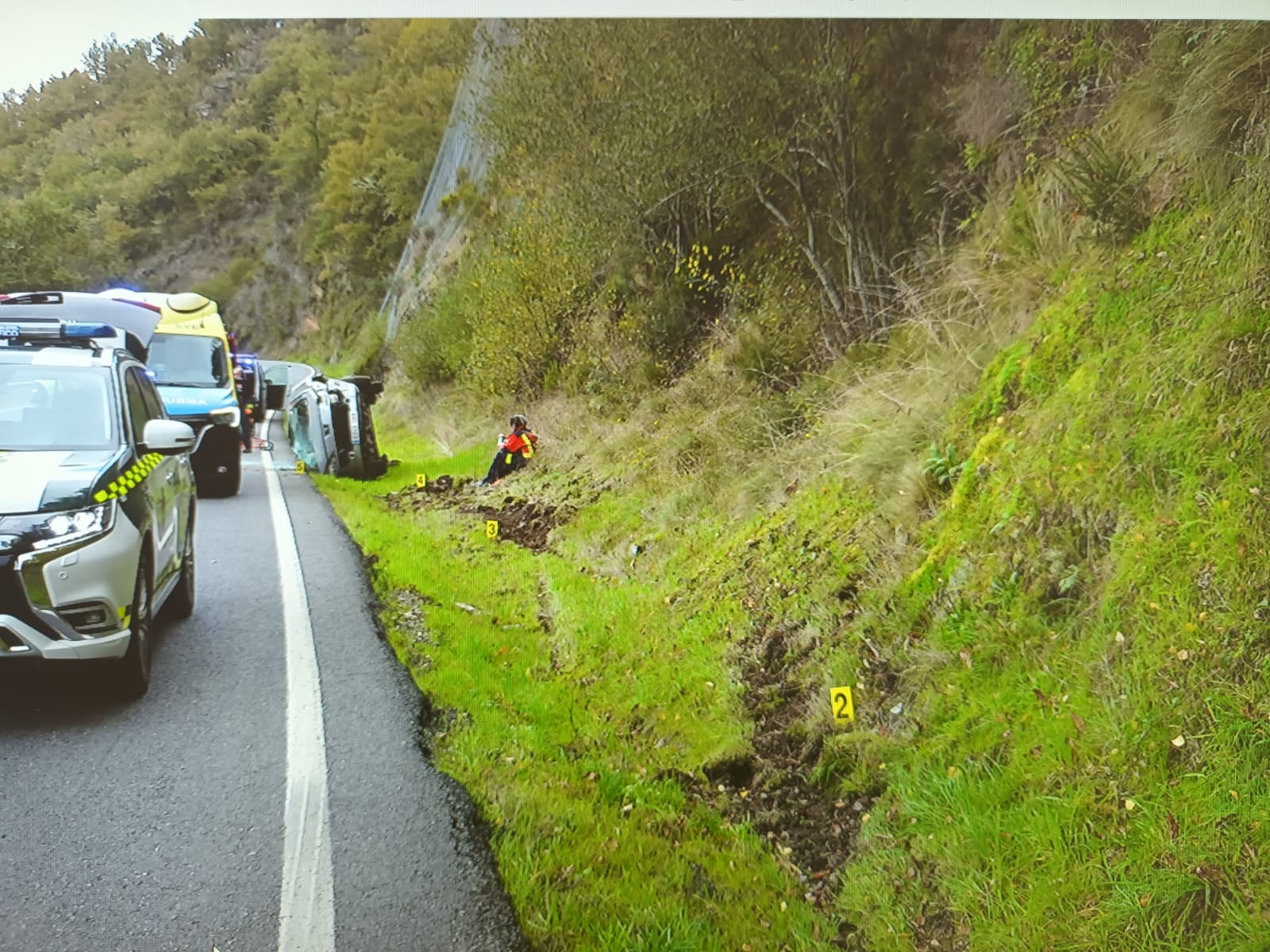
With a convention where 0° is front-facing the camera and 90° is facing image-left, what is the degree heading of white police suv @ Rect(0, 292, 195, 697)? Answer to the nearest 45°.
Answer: approximately 0°

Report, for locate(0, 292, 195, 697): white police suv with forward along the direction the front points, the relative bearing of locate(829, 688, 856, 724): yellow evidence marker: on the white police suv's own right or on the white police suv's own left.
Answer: on the white police suv's own left
